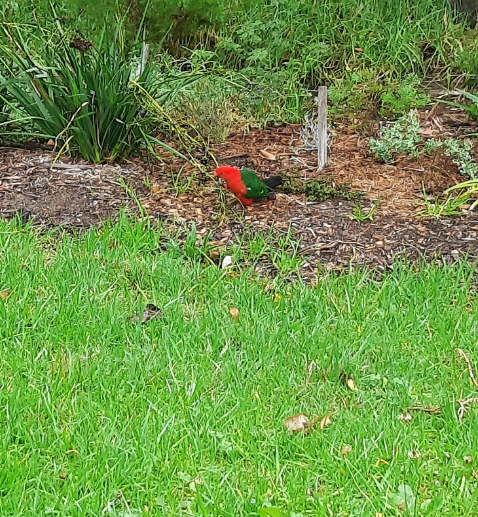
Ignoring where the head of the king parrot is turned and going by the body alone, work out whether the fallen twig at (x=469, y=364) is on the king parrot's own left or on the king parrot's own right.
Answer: on the king parrot's own left

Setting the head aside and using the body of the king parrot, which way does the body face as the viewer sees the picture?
to the viewer's left

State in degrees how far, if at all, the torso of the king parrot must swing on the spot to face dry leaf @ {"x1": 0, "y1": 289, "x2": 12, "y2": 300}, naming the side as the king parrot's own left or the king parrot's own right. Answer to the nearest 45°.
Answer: approximately 45° to the king parrot's own left

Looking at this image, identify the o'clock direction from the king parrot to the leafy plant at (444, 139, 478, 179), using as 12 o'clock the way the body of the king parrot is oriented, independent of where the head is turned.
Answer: The leafy plant is roughly at 5 o'clock from the king parrot.

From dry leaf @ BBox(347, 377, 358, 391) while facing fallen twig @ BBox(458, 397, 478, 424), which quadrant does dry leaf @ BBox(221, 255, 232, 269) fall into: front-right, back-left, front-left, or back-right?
back-left

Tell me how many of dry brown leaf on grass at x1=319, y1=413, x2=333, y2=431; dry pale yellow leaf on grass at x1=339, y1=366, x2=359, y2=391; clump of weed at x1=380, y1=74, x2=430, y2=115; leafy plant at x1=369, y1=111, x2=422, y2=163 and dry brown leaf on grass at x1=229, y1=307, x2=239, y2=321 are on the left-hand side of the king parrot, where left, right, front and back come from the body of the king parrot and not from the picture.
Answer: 3

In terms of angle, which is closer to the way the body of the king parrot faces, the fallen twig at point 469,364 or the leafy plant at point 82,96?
the leafy plant

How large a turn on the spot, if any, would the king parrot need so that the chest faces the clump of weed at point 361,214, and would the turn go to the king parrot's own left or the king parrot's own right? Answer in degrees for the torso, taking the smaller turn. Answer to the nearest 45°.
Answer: approximately 180°

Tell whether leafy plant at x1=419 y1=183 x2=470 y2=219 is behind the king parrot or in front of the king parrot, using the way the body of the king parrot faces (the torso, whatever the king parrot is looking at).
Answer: behind

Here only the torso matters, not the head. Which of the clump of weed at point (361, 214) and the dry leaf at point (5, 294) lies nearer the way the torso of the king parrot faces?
the dry leaf

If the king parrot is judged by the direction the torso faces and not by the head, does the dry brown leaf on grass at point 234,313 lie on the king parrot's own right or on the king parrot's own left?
on the king parrot's own left

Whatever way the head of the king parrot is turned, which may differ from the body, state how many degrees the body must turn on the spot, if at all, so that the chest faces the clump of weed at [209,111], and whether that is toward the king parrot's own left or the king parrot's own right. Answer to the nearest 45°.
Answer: approximately 90° to the king parrot's own right
